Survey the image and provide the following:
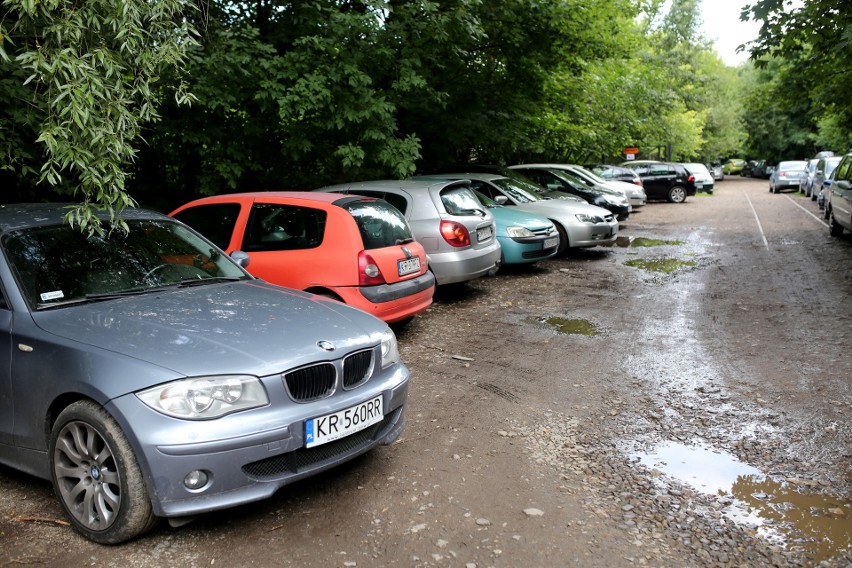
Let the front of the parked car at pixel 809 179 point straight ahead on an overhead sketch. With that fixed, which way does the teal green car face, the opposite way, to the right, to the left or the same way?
to the left

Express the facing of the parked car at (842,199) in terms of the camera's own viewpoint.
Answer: facing the viewer and to the left of the viewer

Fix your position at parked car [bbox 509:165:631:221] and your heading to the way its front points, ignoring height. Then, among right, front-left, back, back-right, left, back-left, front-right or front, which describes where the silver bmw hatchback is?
front-right

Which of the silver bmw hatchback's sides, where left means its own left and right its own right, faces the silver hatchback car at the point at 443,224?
left

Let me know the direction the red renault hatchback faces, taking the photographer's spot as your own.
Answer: facing away from the viewer and to the left of the viewer

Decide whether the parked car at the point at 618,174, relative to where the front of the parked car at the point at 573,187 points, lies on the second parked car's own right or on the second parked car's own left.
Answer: on the second parked car's own left

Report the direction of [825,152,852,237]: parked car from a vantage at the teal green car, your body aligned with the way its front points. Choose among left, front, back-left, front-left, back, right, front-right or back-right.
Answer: left

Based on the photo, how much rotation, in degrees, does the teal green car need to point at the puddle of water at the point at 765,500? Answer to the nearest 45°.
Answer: approximately 45° to its right

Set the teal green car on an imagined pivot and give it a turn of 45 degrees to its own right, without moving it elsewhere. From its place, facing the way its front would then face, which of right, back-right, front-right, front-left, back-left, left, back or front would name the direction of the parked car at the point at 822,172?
back-left

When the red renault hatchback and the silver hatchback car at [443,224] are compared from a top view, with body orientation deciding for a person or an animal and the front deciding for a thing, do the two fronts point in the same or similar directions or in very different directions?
same or similar directions

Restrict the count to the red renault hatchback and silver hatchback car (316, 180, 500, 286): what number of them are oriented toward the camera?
0

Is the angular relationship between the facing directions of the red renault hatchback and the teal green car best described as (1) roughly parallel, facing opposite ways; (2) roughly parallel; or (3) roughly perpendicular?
roughly parallel, facing opposite ways

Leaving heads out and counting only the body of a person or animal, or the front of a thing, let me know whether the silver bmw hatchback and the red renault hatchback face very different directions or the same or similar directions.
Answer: very different directions

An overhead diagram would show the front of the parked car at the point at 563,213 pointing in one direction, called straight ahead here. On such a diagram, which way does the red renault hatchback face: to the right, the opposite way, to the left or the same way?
the opposite way

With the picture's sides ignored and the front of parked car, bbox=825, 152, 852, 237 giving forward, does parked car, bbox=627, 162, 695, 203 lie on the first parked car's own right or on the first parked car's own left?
on the first parked car's own right

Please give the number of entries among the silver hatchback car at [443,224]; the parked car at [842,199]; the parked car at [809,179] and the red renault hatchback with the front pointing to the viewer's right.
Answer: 0

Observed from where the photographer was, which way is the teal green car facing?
facing the viewer and to the right of the viewer
